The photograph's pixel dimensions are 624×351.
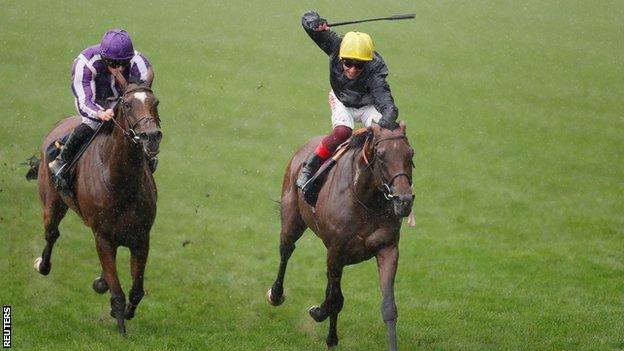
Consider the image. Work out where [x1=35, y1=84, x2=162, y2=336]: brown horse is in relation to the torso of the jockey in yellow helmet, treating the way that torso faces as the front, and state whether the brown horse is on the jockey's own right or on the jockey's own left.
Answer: on the jockey's own right

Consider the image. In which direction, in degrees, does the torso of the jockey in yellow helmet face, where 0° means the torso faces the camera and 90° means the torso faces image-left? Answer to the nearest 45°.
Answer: approximately 315°

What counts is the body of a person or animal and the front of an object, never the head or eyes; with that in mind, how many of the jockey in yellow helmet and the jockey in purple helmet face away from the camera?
0

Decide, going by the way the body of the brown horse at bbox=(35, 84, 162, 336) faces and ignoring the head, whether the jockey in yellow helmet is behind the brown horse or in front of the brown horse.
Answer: in front

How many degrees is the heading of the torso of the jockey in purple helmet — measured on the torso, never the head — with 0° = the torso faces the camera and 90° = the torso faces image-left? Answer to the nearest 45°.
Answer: approximately 315°

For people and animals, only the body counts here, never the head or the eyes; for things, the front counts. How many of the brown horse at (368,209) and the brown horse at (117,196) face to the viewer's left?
0

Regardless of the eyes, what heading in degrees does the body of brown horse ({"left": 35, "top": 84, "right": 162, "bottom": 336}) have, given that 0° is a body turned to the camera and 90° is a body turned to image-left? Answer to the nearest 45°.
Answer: approximately 315°
